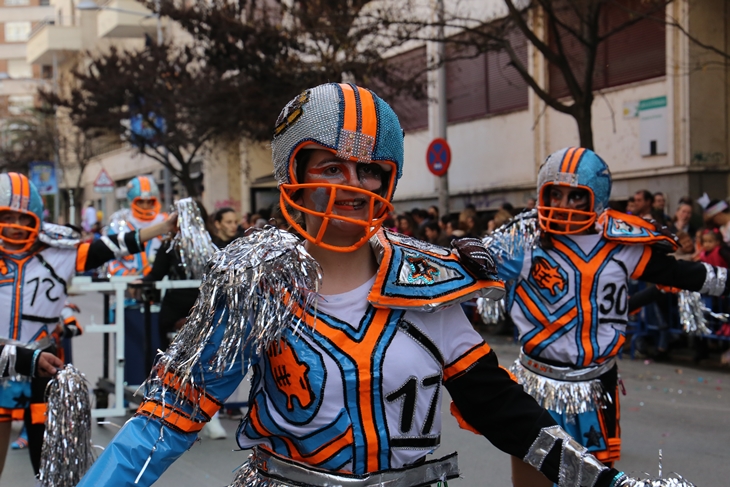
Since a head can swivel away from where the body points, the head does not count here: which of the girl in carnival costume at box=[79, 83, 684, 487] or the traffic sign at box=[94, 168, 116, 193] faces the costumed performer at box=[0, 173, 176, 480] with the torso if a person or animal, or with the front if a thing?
the traffic sign

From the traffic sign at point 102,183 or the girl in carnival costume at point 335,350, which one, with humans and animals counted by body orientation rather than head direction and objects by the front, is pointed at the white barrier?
the traffic sign

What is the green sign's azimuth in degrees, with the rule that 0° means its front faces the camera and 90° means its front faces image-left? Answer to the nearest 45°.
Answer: approximately 45°

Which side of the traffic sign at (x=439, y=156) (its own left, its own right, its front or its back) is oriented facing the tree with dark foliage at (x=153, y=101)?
right

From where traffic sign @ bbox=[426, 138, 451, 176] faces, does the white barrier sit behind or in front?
in front

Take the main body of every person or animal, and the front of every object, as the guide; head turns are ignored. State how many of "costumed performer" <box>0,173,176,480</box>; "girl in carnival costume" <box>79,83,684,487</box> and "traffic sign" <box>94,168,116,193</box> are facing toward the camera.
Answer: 3

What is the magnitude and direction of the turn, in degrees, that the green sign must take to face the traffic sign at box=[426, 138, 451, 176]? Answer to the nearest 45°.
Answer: approximately 45° to its right

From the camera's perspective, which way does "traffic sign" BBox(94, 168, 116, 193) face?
toward the camera

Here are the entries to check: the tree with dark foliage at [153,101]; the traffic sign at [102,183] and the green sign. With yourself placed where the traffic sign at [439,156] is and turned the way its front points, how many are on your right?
2

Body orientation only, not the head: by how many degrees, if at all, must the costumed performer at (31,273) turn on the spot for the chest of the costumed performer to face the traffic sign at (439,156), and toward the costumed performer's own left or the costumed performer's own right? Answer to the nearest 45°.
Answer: approximately 135° to the costumed performer's own left

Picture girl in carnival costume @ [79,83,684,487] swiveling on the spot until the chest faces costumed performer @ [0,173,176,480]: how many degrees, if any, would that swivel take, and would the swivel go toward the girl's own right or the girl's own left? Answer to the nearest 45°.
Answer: approximately 135° to the girl's own right

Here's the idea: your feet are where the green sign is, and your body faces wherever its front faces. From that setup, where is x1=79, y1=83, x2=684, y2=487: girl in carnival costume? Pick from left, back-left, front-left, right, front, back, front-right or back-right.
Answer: front-left

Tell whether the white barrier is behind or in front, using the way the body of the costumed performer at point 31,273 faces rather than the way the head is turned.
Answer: behind

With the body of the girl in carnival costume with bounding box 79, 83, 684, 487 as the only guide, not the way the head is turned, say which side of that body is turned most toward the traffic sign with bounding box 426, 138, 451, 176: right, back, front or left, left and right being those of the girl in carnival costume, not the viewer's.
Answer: back

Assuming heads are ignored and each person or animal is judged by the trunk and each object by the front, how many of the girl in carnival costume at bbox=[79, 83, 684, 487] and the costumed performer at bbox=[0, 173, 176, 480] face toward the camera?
2

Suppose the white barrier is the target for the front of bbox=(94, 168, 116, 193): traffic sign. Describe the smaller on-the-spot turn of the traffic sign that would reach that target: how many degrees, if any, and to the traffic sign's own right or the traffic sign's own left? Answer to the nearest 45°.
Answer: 0° — it already faces it

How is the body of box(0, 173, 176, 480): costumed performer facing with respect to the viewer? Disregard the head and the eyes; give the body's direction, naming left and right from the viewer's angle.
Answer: facing the viewer
